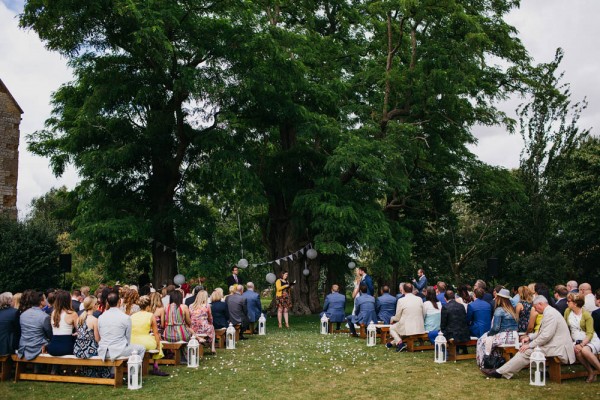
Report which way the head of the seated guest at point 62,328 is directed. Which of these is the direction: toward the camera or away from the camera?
away from the camera

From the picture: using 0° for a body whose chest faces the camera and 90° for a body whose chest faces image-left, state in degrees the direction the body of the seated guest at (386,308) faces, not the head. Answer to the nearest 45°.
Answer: approximately 180°

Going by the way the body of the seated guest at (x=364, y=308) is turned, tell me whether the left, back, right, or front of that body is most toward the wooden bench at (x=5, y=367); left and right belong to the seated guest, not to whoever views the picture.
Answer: left

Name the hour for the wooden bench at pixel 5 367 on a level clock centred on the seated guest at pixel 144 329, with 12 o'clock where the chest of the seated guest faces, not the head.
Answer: The wooden bench is roughly at 8 o'clock from the seated guest.

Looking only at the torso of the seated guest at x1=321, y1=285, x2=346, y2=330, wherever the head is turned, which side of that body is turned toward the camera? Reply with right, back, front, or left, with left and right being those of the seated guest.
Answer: back

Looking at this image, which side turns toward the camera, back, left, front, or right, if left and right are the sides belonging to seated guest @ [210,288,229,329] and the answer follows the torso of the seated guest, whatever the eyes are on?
back

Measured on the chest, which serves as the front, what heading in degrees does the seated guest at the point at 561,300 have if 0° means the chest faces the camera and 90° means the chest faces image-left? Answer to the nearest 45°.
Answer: approximately 135°

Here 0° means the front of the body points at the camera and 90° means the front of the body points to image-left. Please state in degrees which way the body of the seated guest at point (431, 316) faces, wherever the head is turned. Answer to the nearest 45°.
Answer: approximately 135°

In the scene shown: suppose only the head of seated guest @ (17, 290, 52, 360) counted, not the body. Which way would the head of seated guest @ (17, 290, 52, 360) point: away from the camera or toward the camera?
away from the camera

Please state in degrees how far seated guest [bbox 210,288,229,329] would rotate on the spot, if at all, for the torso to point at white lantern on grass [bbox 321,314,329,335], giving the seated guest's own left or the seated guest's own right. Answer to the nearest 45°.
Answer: approximately 45° to the seated guest's own right

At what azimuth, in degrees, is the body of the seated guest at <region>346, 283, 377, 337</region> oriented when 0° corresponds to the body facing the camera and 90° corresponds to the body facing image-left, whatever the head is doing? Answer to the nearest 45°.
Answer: approximately 135°

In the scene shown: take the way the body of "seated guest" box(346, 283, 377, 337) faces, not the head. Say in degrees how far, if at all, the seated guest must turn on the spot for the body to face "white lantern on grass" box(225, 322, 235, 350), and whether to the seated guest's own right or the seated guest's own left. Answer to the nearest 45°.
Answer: approximately 90° to the seated guest's own left

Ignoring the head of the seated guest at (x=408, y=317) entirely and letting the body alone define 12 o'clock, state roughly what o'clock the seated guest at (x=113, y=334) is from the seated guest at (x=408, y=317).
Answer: the seated guest at (x=113, y=334) is roughly at 9 o'clock from the seated guest at (x=408, y=317).
